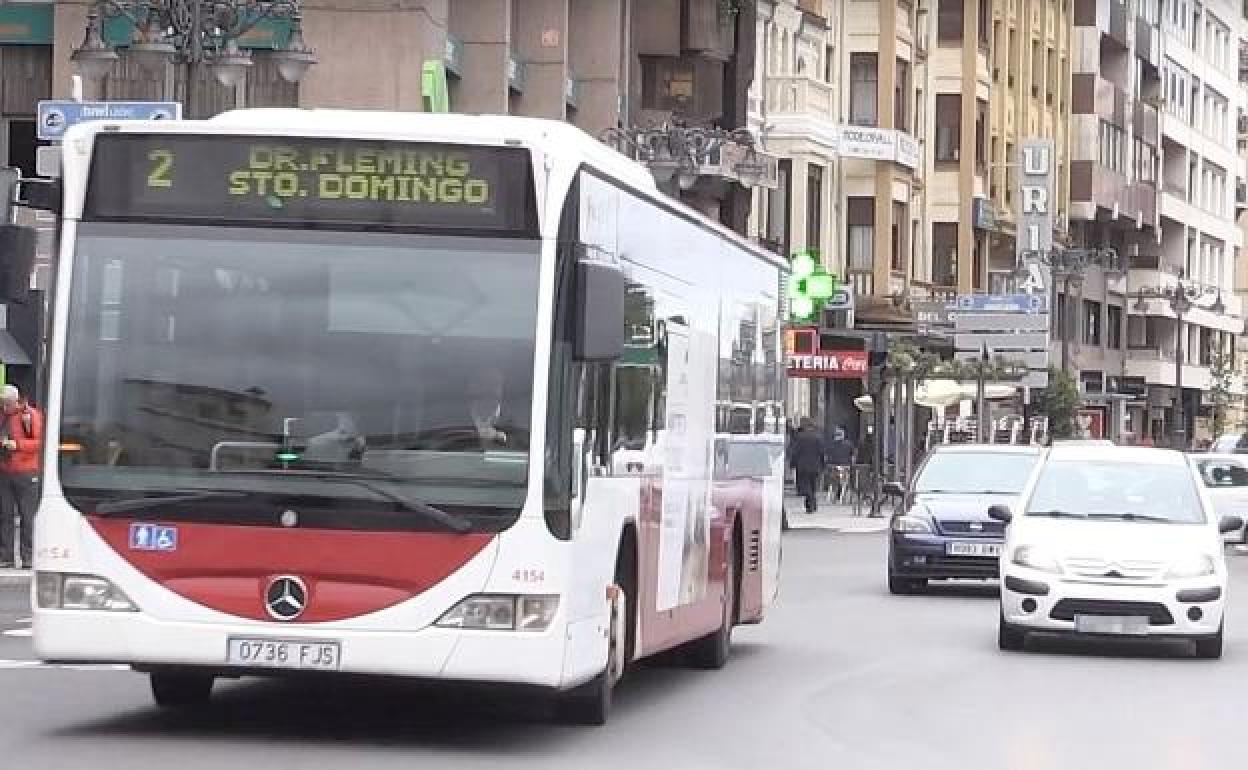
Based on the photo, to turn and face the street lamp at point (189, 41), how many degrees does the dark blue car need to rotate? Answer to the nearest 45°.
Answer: approximately 90° to its right

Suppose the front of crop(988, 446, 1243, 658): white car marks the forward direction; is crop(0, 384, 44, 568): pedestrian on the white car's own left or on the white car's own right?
on the white car's own right

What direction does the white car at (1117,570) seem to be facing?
toward the camera

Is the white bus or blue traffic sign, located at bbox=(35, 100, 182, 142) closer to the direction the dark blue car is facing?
the white bus

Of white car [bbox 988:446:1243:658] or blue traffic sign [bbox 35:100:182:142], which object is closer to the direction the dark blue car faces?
the white car

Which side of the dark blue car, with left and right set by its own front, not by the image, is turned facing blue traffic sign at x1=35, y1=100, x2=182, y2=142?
right

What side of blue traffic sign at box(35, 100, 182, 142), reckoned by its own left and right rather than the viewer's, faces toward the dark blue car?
left

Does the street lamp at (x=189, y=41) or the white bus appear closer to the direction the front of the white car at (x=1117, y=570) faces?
the white bus

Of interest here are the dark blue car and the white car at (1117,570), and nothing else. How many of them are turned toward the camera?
2

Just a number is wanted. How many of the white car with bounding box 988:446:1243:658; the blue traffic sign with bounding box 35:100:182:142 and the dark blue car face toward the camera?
3
